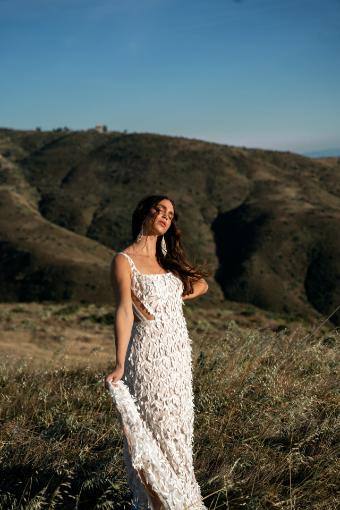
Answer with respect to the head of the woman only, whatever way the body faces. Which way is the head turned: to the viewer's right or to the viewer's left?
to the viewer's right

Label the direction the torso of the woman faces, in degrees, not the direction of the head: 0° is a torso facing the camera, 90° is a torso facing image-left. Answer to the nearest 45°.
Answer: approximately 315°
